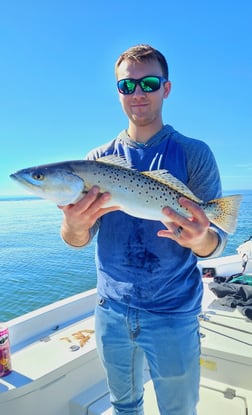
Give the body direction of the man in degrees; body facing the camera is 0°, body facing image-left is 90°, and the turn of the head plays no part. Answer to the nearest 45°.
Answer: approximately 0°

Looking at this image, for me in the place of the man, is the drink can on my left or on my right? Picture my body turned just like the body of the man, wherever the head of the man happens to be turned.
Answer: on my right
